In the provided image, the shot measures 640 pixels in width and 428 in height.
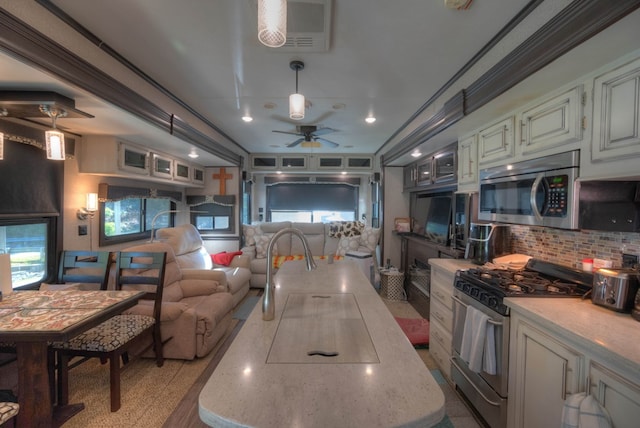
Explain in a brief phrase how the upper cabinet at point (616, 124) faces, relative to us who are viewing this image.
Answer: facing the viewer and to the left of the viewer

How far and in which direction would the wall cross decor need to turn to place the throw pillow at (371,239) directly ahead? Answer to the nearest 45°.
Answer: approximately 45° to its left

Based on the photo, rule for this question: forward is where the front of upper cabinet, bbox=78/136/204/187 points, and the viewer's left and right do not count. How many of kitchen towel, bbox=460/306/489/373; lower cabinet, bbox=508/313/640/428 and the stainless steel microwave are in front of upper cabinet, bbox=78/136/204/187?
3

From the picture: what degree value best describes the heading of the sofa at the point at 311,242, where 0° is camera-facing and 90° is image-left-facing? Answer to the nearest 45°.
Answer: approximately 0°

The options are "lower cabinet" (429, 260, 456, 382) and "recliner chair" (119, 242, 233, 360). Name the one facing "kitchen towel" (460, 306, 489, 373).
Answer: the recliner chair

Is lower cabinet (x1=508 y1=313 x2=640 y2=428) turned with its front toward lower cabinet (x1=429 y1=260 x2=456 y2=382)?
no

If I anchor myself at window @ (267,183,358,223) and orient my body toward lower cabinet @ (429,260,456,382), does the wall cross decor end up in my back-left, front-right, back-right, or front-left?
front-right

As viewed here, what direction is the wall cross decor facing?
toward the camera

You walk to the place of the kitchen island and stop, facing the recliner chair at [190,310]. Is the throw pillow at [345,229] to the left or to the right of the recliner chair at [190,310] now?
right

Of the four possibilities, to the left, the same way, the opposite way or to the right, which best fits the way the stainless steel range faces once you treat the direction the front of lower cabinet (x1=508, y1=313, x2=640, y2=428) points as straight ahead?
the same way

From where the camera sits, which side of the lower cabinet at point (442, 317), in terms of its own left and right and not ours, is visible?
left

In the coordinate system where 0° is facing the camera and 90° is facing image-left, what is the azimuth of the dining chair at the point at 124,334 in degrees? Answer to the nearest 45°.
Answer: approximately 45°

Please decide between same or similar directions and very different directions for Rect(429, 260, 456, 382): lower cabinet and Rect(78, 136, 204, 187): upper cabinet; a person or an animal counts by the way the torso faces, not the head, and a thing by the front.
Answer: very different directions

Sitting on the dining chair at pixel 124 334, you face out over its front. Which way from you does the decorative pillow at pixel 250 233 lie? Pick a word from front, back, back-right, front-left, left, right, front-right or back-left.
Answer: back

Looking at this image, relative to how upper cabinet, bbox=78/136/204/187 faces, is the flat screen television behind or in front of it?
in front

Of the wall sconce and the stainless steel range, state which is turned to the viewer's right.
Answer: the wall sconce

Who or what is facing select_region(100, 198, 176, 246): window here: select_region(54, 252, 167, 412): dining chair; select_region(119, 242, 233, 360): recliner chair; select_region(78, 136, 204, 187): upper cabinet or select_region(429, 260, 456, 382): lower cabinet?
the lower cabinet

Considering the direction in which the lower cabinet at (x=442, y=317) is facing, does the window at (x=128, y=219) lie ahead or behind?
ahead

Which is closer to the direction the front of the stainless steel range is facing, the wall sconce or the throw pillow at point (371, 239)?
the wall sconce
